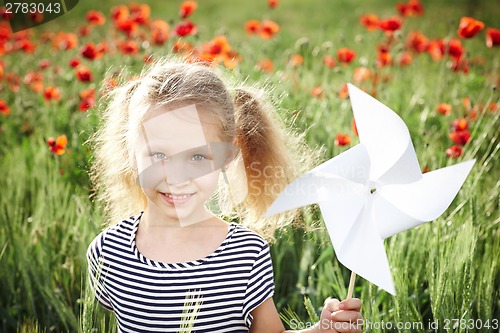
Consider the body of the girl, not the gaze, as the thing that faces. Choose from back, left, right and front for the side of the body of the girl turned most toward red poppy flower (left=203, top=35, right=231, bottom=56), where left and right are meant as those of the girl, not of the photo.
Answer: back

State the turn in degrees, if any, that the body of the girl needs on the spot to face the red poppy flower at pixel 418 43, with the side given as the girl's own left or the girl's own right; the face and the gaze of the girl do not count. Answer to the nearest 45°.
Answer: approximately 135° to the girl's own left

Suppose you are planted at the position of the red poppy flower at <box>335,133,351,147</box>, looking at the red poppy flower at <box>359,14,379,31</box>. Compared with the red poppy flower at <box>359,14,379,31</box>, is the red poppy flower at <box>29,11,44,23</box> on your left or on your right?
left

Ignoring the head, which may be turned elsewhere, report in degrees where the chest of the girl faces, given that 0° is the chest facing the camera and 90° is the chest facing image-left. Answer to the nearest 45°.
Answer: approximately 0°

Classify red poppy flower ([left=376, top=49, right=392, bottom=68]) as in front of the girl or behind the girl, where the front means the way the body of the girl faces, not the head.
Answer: behind

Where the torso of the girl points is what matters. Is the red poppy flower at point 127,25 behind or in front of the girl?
behind

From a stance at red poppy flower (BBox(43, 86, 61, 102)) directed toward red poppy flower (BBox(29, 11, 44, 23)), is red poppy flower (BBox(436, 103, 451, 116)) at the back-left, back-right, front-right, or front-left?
back-right

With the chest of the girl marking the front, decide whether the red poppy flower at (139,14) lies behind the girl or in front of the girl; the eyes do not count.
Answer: behind

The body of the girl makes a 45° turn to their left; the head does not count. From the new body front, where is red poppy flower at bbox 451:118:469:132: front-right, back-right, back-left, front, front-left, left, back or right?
left

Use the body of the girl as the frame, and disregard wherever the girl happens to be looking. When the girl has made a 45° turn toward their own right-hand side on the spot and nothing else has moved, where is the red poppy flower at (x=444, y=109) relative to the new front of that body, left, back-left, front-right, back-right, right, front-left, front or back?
back

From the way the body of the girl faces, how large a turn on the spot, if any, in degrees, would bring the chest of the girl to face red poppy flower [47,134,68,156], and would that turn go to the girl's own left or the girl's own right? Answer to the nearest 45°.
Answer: approximately 135° to the girl's own right

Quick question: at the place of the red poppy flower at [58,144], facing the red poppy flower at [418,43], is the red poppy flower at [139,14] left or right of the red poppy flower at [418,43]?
left

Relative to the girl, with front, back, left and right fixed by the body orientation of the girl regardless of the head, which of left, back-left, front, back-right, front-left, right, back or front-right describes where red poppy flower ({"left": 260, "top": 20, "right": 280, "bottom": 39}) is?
back

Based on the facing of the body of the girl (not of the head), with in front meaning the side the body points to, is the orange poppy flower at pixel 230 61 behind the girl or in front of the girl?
behind

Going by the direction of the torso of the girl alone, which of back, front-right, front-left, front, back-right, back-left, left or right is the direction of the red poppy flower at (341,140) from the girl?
back-left
